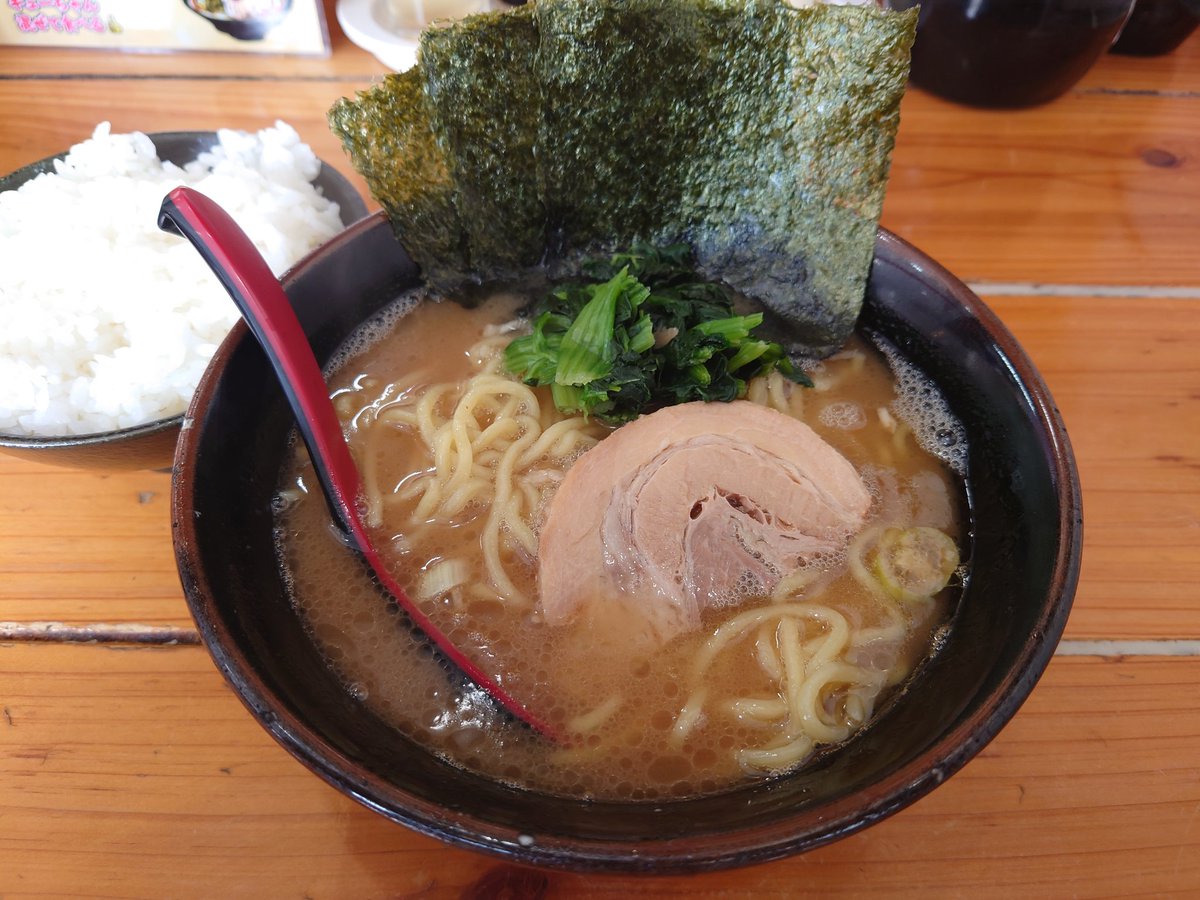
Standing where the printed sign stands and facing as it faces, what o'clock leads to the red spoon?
The red spoon is roughly at 12 o'clock from the printed sign.

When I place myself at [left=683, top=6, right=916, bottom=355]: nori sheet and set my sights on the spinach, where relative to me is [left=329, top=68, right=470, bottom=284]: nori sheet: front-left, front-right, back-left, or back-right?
front-right

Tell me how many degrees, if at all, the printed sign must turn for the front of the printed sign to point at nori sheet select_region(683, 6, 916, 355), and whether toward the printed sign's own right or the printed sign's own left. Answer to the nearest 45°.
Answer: approximately 45° to the printed sign's own left

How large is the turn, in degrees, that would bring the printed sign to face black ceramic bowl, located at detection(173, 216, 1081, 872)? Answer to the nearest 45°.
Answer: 0° — it already faces it

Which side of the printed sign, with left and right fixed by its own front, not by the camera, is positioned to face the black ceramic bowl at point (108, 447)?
front

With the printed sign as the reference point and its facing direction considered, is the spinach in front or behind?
in front

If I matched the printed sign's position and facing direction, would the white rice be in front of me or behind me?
in front

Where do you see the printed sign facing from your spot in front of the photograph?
facing the viewer

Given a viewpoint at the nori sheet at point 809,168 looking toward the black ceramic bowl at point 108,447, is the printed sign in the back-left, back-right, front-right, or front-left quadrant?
front-right

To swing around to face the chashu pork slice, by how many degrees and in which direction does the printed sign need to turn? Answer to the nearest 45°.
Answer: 0° — it already faces it
